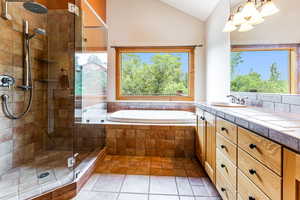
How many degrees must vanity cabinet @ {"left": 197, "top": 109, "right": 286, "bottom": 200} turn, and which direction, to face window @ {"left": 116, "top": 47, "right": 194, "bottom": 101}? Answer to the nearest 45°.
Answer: approximately 90° to its right

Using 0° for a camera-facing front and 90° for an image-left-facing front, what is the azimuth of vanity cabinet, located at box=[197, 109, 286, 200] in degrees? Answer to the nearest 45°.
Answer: approximately 45°

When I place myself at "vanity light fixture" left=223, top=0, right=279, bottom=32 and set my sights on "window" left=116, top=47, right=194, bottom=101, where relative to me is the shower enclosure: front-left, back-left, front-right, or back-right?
front-left
